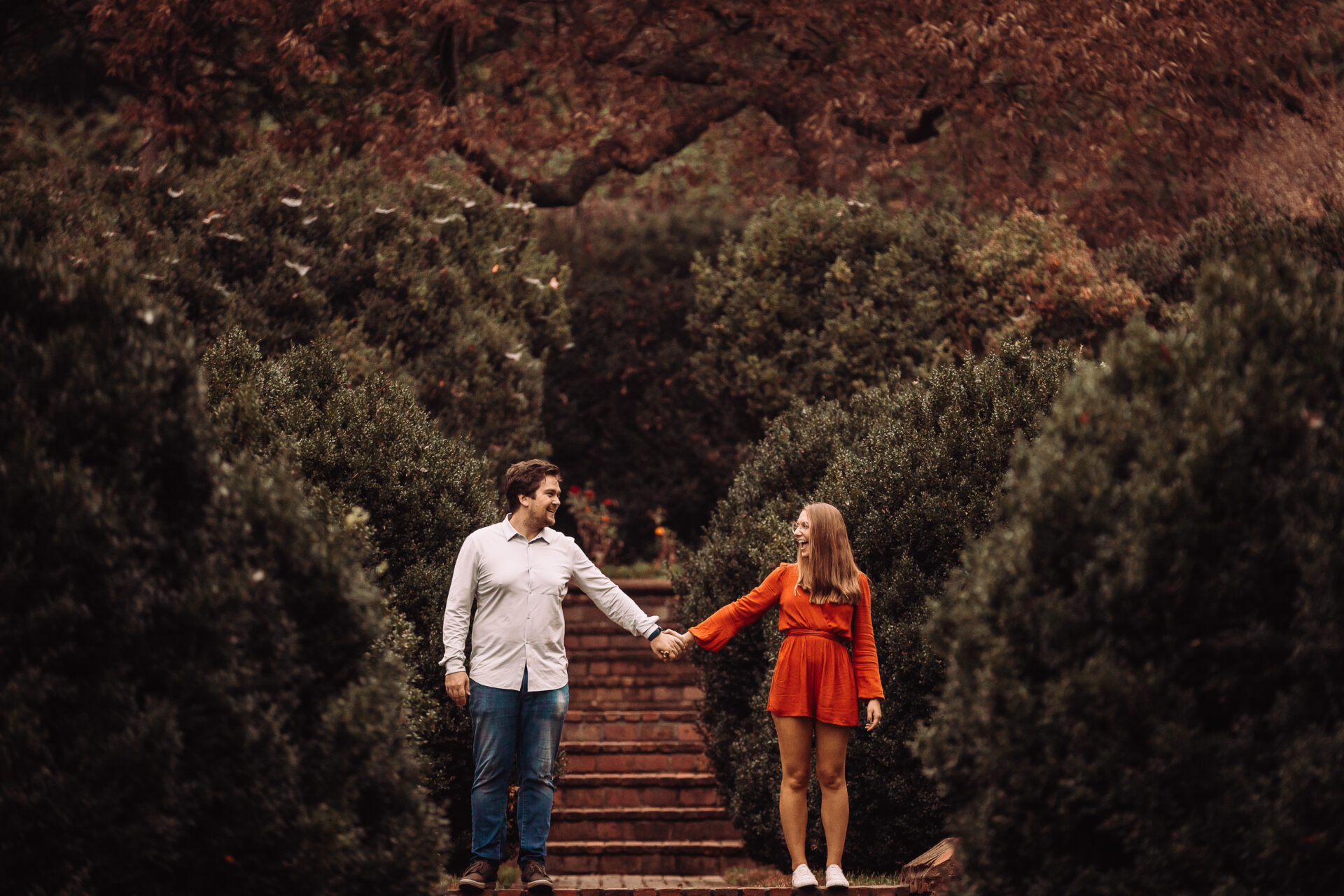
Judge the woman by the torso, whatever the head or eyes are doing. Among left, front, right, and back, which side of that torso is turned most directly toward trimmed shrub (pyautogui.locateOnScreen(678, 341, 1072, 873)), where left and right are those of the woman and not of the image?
back

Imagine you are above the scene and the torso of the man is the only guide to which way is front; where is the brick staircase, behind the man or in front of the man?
behind

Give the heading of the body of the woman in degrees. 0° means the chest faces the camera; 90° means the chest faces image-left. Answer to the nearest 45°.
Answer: approximately 0°

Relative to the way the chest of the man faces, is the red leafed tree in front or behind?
behind

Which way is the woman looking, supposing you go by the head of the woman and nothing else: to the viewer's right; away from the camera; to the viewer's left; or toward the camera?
to the viewer's left

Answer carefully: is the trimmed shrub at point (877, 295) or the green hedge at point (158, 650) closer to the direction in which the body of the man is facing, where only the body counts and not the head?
the green hedge

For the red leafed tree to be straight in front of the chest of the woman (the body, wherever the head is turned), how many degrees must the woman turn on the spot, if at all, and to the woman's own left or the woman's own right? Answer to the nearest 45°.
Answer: approximately 180°

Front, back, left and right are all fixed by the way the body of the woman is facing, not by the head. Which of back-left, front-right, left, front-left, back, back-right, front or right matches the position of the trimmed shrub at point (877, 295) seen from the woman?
back
